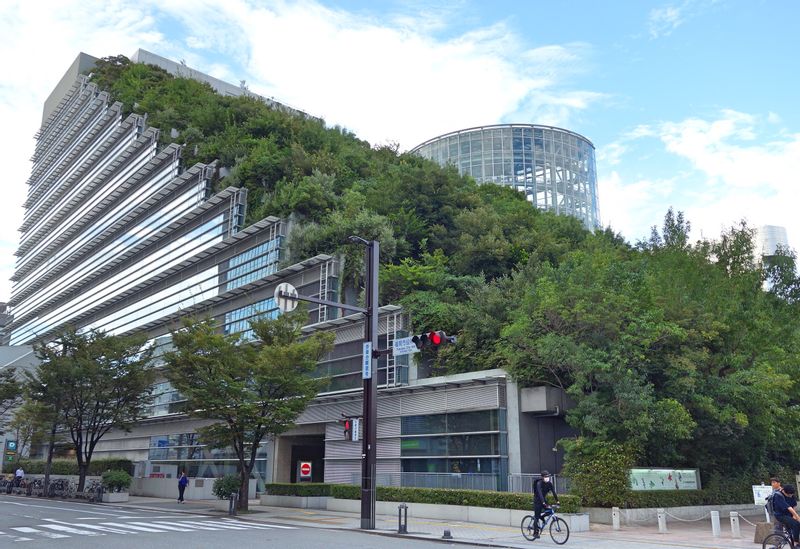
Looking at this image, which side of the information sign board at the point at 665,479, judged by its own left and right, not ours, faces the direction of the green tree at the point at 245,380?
right

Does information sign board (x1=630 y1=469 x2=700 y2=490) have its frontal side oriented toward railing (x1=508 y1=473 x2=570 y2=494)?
no

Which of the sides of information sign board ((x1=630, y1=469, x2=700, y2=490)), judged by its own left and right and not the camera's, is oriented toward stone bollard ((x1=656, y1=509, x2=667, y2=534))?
front

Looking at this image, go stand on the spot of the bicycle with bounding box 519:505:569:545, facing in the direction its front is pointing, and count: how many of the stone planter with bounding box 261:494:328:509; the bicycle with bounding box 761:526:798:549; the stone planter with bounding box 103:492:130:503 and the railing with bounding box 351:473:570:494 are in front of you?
1

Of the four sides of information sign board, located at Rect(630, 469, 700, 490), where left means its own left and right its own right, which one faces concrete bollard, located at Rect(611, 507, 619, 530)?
front

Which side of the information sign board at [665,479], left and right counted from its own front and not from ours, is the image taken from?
front

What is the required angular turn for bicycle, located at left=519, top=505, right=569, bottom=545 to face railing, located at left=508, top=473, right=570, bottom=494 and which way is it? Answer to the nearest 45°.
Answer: approximately 135° to its left

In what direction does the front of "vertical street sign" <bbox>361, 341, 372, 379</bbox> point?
toward the camera

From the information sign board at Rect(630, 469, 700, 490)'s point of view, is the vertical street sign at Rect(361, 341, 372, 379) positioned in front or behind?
in front

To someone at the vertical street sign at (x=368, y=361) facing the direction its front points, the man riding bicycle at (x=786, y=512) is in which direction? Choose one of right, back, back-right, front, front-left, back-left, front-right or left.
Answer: front-left

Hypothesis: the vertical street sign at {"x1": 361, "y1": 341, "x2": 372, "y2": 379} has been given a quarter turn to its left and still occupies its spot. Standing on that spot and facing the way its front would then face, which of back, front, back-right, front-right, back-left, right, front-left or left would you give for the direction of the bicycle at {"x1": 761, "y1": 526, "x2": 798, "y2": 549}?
front-right

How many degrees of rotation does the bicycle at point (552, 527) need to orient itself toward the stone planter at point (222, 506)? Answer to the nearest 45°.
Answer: approximately 180°

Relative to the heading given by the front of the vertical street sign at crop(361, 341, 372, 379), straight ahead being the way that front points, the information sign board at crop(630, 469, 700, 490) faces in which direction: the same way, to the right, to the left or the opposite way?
the same way

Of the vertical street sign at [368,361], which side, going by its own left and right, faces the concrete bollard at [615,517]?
left

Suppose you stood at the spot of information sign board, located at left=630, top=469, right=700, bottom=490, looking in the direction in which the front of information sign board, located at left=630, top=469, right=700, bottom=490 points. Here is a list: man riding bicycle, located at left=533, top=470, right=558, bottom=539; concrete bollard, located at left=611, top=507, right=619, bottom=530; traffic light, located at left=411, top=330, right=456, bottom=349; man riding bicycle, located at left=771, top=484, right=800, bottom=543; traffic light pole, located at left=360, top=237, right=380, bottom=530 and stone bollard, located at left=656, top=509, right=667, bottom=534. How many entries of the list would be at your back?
0

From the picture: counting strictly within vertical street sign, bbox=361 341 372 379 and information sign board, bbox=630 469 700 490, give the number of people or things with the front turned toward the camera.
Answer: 2

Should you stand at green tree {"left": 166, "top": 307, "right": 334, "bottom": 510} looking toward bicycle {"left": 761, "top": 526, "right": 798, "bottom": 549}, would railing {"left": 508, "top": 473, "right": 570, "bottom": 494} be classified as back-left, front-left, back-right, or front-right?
front-left
